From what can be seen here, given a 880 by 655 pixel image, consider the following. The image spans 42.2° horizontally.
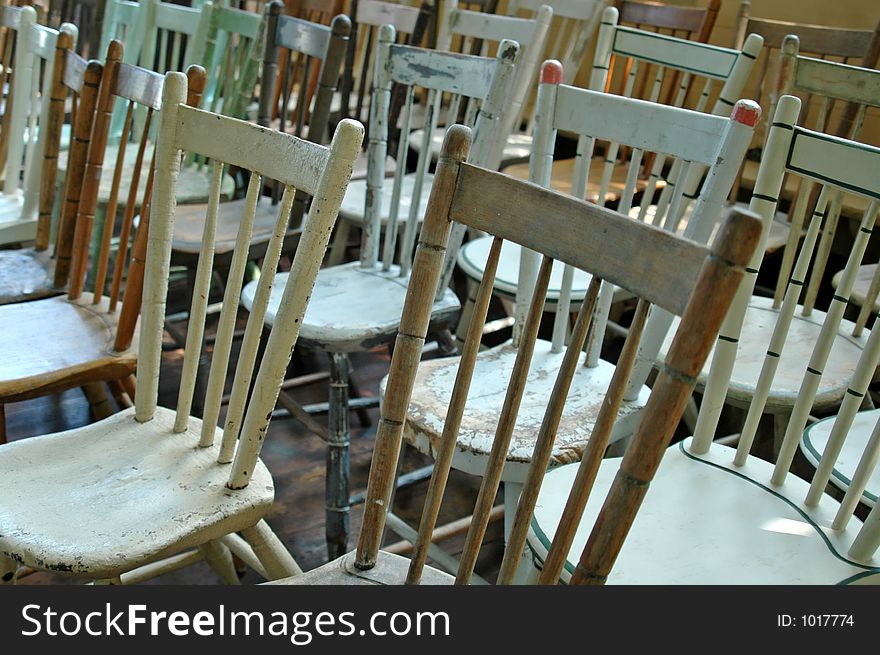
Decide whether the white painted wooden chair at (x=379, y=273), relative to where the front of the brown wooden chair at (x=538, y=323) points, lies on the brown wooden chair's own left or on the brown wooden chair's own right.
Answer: on the brown wooden chair's own right

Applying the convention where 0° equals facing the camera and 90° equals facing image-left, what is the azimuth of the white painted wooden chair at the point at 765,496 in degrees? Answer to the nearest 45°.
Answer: approximately 45°

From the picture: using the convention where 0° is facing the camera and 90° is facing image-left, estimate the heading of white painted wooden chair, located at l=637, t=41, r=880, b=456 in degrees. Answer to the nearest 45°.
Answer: approximately 45°

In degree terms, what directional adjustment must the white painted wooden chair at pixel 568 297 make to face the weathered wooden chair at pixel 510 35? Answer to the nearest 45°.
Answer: approximately 135° to its right

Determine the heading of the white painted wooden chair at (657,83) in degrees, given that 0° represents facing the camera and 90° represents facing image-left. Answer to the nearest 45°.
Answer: approximately 45°

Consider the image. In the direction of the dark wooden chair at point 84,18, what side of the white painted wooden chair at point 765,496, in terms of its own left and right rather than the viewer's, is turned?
right

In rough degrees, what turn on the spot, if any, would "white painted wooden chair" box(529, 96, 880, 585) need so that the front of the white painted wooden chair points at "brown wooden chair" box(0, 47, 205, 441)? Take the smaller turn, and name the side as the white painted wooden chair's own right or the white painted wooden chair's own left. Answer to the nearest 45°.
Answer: approximately 45° to the white painted wooden chair's own right

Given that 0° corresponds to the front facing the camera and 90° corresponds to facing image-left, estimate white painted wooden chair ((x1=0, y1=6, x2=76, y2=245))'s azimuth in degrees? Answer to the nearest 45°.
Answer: approximately 45°

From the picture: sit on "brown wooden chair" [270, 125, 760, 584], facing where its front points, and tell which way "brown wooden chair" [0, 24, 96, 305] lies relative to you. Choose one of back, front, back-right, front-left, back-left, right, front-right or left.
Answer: right

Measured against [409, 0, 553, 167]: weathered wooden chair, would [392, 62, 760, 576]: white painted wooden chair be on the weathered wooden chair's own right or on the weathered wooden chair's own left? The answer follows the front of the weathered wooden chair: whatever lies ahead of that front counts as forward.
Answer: on the weathered wooden chair's own left

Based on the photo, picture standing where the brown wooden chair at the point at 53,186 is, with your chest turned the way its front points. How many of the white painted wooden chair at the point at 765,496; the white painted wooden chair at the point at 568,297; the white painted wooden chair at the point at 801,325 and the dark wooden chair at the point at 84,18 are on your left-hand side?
3
